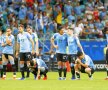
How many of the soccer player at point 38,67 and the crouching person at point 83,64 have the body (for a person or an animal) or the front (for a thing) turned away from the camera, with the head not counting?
0

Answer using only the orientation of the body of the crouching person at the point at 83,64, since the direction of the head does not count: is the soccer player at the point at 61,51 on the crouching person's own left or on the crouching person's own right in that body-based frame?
on the crouching person's own right

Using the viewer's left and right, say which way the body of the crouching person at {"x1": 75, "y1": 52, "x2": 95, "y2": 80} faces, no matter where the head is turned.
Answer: facing the viewer and to the left of the viewer

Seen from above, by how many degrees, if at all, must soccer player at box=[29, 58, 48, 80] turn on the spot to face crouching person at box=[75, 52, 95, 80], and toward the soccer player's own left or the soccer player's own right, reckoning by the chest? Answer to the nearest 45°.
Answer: approximately 135° to the soccer player's own left

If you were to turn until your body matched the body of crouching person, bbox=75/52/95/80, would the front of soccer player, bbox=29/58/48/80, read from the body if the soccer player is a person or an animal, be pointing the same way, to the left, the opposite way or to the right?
the same way

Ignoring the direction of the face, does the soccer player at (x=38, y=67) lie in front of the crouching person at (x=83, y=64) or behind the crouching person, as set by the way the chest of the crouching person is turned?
in front
